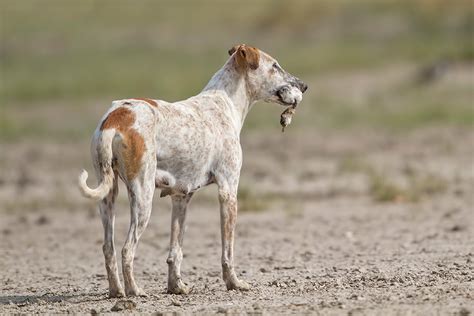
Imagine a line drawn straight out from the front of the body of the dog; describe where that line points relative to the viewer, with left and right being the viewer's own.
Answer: facing away from the viewer and to the right of the viewer
